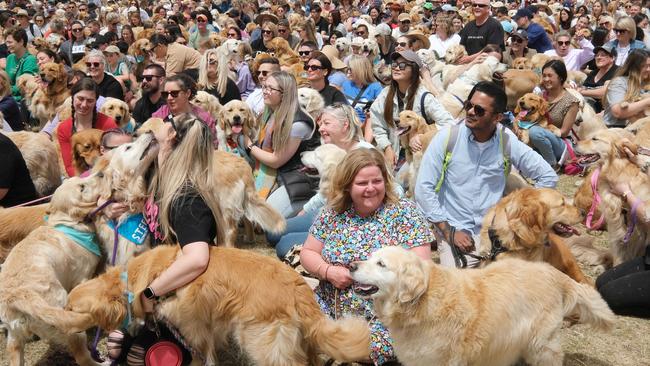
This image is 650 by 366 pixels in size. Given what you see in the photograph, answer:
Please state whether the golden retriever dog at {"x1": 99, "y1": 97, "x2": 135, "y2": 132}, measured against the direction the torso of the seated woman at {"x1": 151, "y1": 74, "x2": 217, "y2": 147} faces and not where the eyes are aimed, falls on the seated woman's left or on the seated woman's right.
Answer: on the seated woman's right

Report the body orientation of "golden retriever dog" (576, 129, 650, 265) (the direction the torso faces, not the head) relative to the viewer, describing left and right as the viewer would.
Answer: facing to the left of the viewer

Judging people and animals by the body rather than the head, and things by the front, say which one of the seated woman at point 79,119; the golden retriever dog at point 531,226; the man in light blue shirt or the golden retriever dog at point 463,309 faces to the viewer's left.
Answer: the golden retriever dog at point 463,309

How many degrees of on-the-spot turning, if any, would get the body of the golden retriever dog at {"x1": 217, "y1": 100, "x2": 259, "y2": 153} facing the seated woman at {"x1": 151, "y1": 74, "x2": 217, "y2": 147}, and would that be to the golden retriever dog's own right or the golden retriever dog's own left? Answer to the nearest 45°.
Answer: approximately 45° to the golden retriever dog's own right

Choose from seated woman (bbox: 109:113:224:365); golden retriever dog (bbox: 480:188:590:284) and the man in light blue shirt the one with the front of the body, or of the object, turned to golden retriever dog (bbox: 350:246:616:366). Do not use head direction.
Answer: the man in light blue shirt

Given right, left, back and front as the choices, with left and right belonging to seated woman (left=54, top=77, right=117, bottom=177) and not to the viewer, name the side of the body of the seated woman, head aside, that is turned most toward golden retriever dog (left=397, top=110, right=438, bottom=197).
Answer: left

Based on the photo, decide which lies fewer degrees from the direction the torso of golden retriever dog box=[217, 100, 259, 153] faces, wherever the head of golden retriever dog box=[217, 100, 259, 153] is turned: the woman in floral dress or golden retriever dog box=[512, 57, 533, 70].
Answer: the woman in floral dress

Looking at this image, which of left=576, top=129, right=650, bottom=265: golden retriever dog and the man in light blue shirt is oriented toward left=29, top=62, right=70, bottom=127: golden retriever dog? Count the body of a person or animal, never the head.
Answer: left=576, top=129, right=650, bottom=265: golden retriever dog

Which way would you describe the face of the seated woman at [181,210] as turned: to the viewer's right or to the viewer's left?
to the viewer's left

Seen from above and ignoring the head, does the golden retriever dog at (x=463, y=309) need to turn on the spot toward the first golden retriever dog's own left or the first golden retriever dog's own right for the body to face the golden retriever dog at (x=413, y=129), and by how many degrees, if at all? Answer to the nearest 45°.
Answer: approximately 90° to the first golden retriever dog's own right

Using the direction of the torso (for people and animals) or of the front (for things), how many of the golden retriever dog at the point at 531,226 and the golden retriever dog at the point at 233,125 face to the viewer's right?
1
